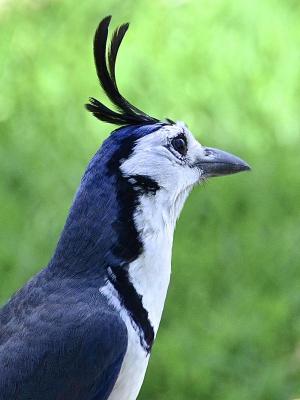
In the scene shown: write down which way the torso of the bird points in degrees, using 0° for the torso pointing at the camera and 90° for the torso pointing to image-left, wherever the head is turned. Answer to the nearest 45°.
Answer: approximately 270°
